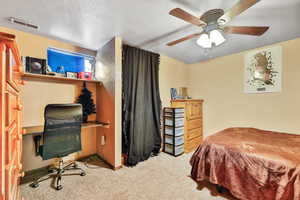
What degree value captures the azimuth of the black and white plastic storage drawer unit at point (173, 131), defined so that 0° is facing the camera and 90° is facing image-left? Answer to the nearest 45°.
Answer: approximately 315°

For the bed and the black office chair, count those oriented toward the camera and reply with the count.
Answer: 0

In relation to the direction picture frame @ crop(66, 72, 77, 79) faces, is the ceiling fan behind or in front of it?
in front

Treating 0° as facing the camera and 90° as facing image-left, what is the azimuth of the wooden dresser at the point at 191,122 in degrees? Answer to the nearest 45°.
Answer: approximately 315°

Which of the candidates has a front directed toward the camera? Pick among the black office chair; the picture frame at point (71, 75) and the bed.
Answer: the picture frame

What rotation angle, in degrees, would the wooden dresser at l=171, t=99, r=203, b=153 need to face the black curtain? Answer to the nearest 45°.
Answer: approximately 90° to its right

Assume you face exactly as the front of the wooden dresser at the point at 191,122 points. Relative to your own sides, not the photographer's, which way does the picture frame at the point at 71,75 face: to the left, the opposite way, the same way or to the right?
the same way

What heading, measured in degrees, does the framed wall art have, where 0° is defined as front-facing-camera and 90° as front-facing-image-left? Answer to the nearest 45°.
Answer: approximately 45°

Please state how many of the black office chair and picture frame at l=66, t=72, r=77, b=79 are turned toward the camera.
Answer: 1

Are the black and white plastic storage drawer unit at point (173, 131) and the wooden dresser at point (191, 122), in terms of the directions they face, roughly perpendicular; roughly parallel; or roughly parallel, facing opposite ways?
roughly parallel

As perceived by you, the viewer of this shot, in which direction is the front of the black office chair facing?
facing away from the viewer and to the left of the viewer

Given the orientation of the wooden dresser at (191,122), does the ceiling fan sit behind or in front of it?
in front

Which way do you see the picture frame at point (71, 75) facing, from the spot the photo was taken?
facing the viewer

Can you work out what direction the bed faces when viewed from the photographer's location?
facing away from the viewer and to the left of the viewer
